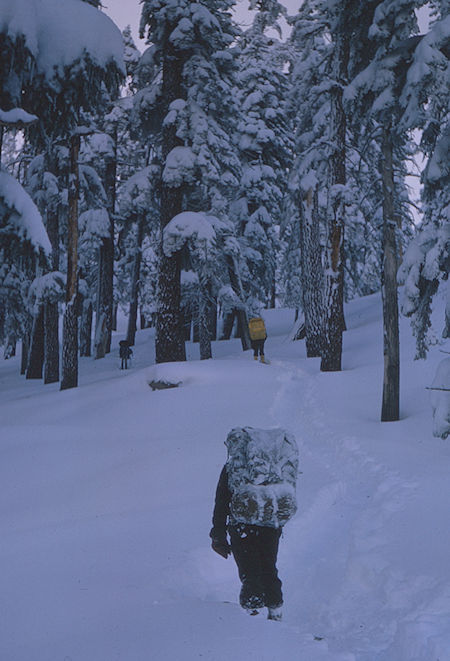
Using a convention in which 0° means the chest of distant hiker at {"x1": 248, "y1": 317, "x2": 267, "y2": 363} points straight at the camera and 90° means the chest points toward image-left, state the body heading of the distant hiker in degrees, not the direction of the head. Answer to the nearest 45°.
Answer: approximately 180°

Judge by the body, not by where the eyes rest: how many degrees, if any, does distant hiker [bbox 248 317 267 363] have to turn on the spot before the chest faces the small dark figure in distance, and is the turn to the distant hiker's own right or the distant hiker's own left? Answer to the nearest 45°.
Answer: approximately 45° to the distant hiker's own left

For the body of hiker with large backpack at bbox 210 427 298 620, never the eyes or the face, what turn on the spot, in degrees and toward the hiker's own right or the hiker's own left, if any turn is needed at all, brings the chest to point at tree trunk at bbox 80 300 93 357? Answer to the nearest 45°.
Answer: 0° — they already face it

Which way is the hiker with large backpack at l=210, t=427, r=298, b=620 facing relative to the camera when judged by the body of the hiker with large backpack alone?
away from the camera

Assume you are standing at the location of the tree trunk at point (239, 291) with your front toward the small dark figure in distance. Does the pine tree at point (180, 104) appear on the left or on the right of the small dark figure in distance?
left

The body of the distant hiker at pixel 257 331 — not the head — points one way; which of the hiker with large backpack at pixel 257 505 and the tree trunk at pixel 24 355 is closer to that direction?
the tree trunk

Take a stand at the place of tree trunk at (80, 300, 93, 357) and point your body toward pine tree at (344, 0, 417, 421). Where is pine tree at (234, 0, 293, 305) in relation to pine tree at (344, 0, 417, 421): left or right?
left

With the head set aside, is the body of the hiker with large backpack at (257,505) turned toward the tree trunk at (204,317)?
yes

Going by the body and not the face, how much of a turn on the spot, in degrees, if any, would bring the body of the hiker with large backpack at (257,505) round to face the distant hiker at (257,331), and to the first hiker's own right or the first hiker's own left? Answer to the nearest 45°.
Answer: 0° — they already face them

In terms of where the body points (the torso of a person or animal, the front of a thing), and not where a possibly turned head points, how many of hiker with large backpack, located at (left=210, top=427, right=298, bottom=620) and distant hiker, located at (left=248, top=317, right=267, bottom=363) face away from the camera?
2

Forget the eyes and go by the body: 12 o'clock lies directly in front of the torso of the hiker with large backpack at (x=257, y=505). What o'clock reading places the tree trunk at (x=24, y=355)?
The tree trunk is roughly at 11 o'clock from the hiker with large backpack.
